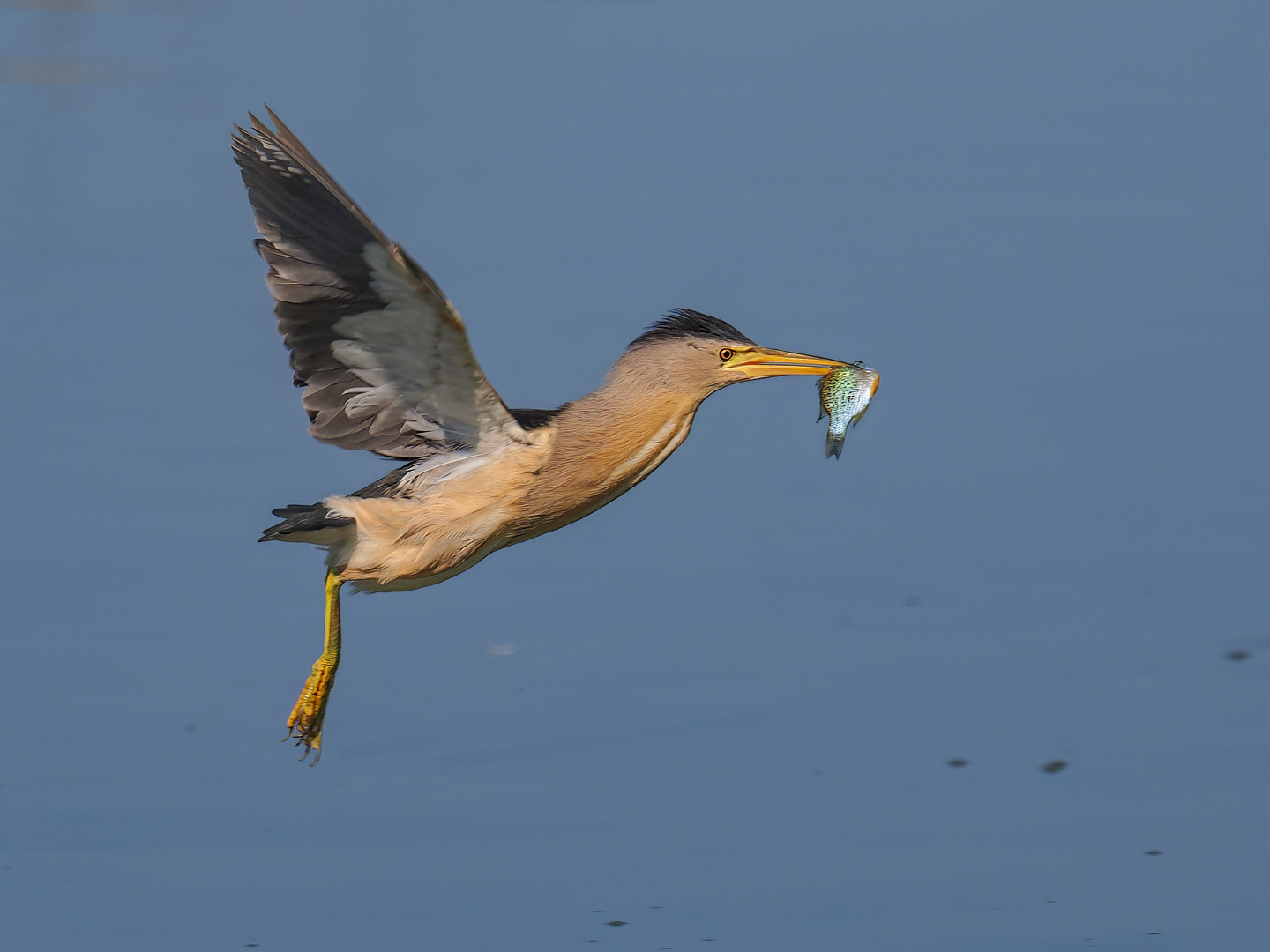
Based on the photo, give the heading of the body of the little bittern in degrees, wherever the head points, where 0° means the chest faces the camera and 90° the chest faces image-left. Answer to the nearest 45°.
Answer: approximately 270°
